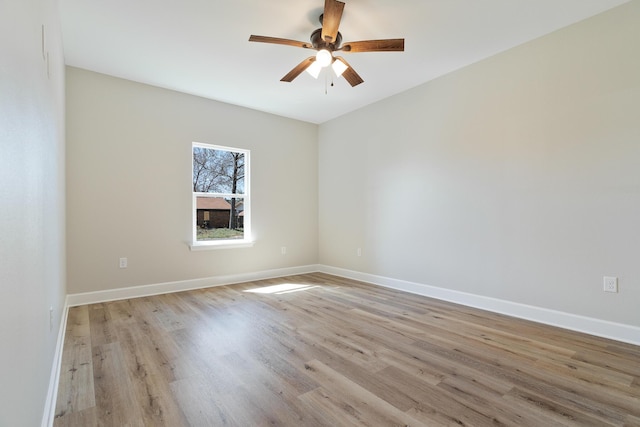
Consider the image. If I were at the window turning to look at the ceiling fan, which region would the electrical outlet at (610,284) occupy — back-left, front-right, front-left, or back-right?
front-left

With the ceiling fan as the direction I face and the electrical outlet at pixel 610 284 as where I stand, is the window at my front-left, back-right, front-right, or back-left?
front-right

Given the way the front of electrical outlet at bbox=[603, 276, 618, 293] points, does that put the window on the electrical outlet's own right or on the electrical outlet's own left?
on the electrical outlet's own right

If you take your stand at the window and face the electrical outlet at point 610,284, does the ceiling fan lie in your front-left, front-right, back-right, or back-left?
front-right

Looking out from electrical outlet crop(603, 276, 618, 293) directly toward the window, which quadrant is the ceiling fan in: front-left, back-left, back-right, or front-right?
front-left

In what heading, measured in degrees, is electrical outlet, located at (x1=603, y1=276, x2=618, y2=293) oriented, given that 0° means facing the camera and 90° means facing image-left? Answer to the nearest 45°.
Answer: approximately 0°

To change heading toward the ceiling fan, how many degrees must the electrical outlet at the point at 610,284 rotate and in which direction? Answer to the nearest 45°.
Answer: approximately 45° to its right
